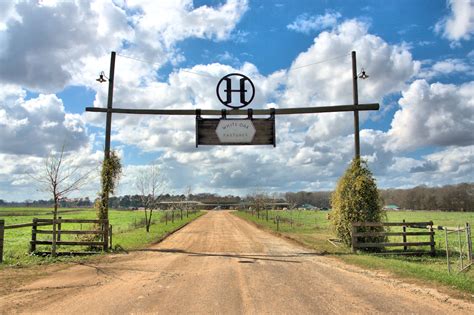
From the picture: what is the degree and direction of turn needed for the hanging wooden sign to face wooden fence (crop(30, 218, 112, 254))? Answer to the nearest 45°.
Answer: approximately 90° to its right

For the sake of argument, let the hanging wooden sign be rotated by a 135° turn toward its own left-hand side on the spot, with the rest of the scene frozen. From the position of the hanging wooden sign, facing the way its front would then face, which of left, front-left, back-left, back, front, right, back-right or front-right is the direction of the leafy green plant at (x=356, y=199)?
front-right

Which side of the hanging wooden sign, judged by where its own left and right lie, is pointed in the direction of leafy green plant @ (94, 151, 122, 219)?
right

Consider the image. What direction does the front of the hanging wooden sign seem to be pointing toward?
toward the camera
